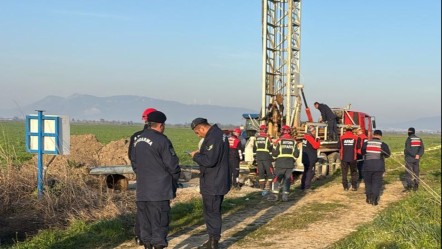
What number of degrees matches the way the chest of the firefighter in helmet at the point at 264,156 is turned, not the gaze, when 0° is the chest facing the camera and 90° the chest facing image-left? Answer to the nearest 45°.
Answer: approximately 180°

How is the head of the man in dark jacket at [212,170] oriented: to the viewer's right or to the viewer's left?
to the viewer's left

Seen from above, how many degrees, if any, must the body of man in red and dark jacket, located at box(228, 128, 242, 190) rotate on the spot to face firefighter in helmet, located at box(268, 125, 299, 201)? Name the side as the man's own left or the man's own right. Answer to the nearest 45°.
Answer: approximately 90° to the man's own right

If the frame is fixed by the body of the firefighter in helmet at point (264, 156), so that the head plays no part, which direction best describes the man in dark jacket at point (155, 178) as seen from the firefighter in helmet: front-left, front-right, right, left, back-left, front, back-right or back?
back

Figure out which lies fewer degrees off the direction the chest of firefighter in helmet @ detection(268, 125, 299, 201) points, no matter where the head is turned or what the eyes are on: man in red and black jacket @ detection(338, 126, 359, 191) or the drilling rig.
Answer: the drilling rig

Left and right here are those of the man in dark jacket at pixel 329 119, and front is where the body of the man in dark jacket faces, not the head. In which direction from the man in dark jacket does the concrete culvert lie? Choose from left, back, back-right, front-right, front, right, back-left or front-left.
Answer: front-left

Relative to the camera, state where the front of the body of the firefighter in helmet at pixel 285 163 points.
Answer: away from the camera

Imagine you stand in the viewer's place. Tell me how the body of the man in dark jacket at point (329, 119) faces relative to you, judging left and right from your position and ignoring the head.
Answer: facing to the left of the viewer

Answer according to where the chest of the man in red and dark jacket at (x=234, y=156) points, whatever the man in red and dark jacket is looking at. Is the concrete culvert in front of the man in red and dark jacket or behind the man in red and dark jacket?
behind

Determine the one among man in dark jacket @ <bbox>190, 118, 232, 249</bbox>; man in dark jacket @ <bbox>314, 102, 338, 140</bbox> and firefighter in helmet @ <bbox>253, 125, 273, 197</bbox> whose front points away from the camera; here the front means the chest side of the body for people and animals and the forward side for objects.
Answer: the firefighter in helmet

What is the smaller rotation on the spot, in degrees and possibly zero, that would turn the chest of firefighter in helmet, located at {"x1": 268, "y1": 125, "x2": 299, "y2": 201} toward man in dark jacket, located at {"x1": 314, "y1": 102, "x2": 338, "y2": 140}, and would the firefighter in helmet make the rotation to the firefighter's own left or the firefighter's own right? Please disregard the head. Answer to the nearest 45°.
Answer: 0° — they already face them

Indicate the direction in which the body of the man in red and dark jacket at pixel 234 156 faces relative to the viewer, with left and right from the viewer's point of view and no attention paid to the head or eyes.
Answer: facing away from the viewer and to the right of the viewer

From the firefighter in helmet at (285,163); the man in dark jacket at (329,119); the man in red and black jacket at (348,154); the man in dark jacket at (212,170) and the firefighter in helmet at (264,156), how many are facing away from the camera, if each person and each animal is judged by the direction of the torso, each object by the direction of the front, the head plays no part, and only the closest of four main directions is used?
3

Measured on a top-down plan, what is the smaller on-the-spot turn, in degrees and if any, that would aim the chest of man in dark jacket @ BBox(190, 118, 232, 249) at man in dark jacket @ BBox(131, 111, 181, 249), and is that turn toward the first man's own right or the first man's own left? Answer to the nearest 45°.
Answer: approximately 45° to the first man's own left

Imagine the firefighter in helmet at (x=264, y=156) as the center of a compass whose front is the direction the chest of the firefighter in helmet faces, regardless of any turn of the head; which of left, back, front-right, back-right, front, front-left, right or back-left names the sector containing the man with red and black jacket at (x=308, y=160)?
front-right
